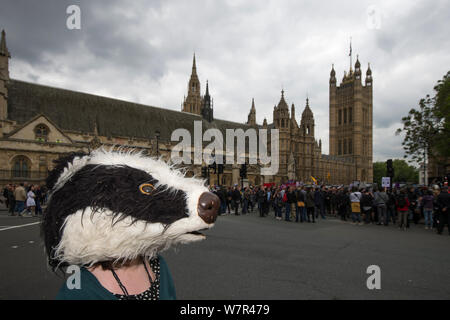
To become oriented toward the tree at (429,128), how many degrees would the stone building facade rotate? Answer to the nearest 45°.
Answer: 0° — it already faces it

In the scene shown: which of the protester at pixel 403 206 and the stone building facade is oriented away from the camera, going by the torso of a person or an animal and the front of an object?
the protester

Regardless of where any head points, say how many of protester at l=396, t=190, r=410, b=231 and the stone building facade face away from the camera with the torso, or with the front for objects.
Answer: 1

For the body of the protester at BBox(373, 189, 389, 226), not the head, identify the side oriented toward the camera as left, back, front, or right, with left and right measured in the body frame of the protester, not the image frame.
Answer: back

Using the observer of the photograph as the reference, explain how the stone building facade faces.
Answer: facing the viewer and to the right of the viewer

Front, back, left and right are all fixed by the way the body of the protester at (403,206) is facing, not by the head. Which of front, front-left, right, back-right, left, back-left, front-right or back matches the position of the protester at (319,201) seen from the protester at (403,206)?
front-left

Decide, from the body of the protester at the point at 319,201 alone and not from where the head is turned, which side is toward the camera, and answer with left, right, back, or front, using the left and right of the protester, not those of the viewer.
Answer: back

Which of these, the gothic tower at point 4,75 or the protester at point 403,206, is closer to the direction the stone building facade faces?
the protester
